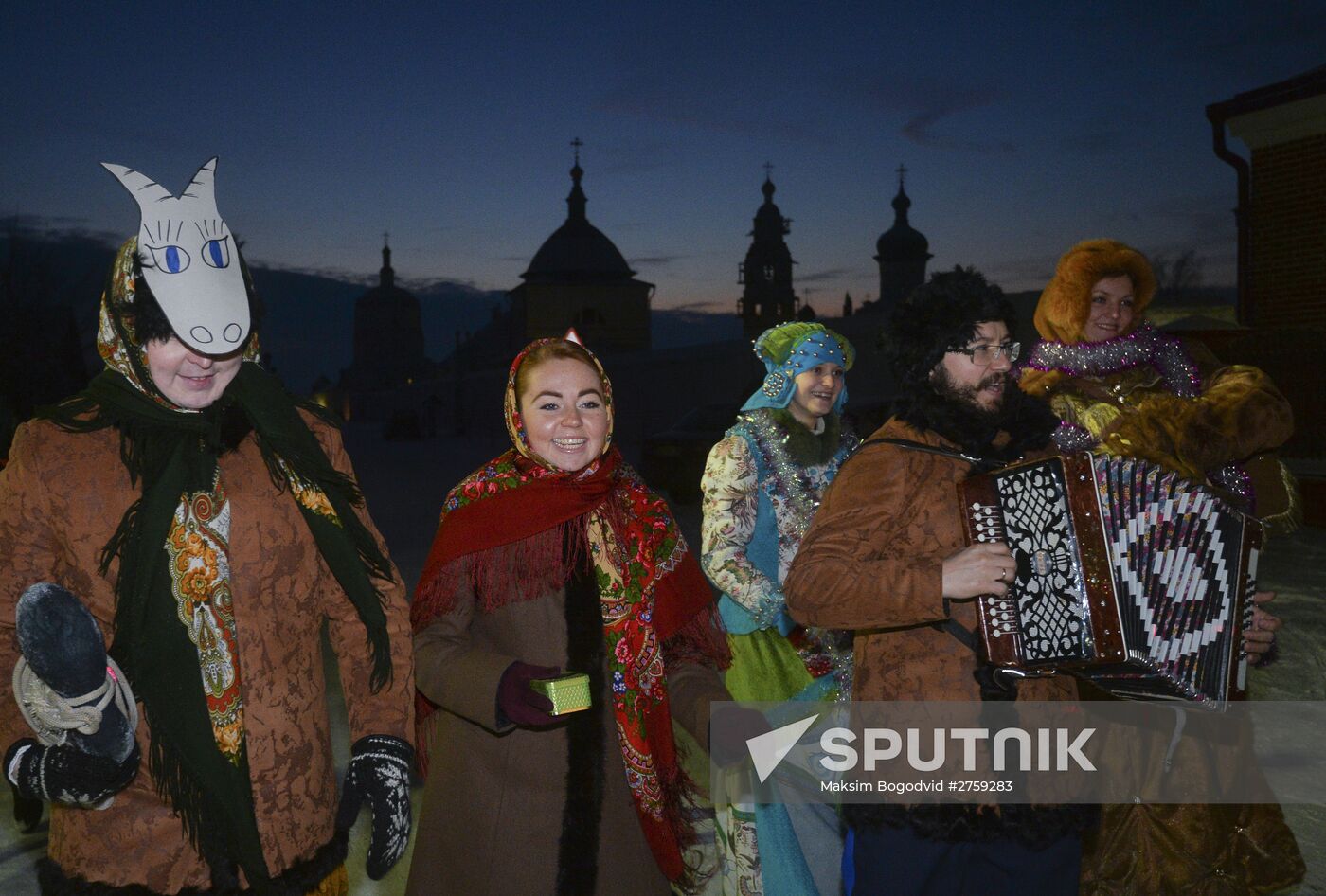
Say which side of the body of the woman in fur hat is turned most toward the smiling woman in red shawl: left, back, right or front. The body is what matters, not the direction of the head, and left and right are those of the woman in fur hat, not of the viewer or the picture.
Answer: right

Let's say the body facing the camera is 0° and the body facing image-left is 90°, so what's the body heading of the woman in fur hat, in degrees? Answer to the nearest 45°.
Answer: approximately 315°

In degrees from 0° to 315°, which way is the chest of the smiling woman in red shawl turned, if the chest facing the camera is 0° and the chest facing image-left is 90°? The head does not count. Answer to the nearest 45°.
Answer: approximately 0°

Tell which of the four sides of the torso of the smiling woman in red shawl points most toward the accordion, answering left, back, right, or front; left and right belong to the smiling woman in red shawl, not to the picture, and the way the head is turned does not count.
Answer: left

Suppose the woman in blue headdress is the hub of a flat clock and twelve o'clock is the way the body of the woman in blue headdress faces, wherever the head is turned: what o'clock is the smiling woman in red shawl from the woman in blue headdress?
The smiling woman in red shawl is roughly at 2 o'clock from the woman in blue headdress.

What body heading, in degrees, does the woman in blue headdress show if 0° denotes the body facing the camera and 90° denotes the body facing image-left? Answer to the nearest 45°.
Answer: approximately 315°

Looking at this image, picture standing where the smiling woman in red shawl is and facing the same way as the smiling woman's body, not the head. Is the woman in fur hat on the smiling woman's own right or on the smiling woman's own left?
on the smiling woman's own left

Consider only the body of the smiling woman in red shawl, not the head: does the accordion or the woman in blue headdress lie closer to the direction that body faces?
the accordion
